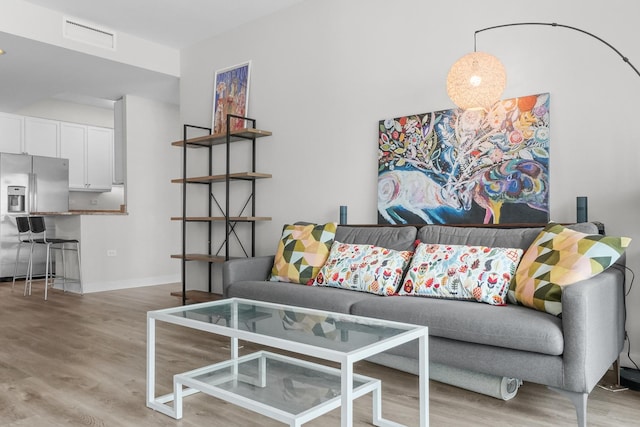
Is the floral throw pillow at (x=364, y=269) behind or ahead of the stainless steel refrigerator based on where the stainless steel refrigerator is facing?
ahead

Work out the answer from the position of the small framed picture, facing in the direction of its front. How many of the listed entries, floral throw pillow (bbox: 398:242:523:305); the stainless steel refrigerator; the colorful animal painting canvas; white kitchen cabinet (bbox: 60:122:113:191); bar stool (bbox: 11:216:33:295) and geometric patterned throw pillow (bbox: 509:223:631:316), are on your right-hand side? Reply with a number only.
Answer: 3

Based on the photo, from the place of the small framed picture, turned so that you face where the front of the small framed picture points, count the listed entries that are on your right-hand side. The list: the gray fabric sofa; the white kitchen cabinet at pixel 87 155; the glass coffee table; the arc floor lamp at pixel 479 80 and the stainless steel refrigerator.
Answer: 2

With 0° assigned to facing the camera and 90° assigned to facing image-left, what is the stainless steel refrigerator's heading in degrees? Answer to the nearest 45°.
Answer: approximately 0°

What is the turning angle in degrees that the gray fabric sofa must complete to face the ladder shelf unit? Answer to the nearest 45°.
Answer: approximately 90° to its right

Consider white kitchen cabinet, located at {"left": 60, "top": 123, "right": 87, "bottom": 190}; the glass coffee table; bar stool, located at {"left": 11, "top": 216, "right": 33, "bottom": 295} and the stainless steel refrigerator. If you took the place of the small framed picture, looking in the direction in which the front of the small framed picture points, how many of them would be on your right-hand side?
3

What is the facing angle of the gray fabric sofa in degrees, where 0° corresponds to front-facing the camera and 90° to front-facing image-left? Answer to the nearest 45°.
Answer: approximately 45°

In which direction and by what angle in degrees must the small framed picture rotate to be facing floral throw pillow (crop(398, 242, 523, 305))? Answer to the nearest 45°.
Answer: approximately 90° to its left

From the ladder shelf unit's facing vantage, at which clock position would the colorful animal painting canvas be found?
The colorful animal painting canvas is roughly at 9 o'clock from the ladder shelf unit.

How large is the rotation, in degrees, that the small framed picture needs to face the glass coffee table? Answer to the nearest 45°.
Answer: approximately 45° to its left
